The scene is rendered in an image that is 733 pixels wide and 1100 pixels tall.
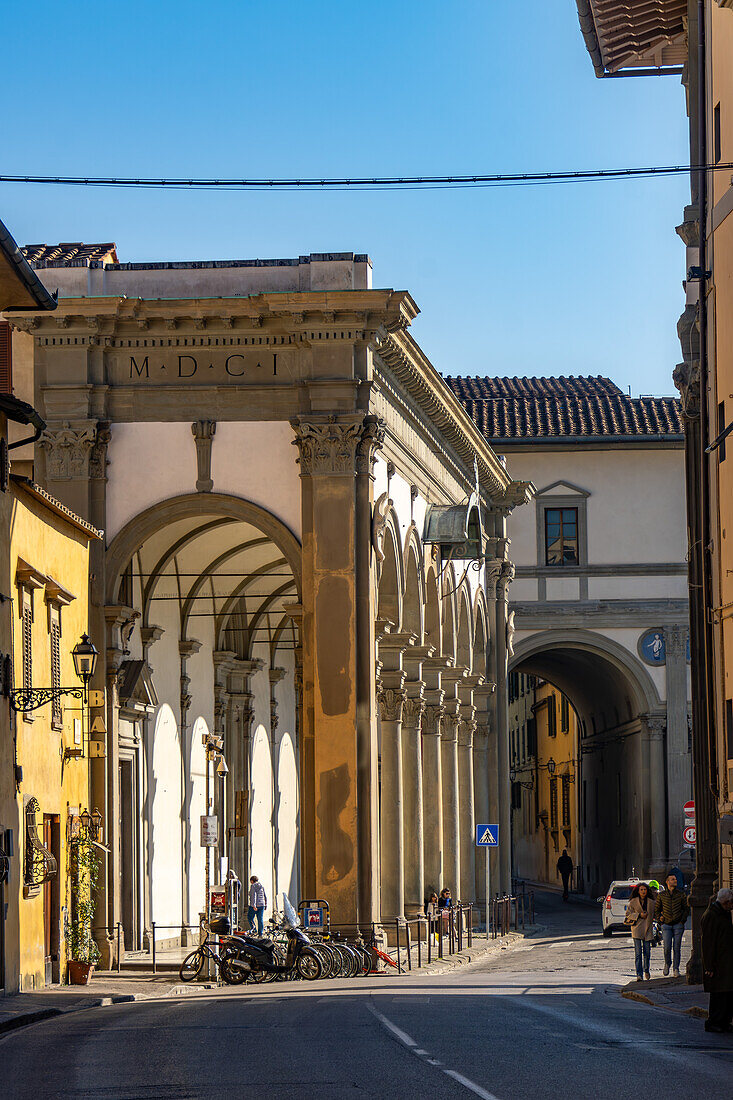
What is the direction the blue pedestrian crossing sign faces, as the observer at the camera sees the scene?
facing the viewer

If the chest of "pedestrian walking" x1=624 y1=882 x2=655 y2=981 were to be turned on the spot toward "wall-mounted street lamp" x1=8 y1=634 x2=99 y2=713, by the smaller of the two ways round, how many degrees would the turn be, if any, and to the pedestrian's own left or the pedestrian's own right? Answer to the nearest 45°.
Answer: approximately 90° to the pedestrian's own right

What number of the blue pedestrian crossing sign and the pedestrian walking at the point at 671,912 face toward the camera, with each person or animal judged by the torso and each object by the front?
2

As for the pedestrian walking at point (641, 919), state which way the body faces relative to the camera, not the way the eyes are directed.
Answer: toward the camera

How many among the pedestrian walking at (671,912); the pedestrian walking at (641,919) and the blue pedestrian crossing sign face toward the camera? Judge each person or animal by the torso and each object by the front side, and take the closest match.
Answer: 3

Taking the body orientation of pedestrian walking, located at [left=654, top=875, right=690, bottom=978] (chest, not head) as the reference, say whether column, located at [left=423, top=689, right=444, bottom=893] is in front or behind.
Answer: behind
